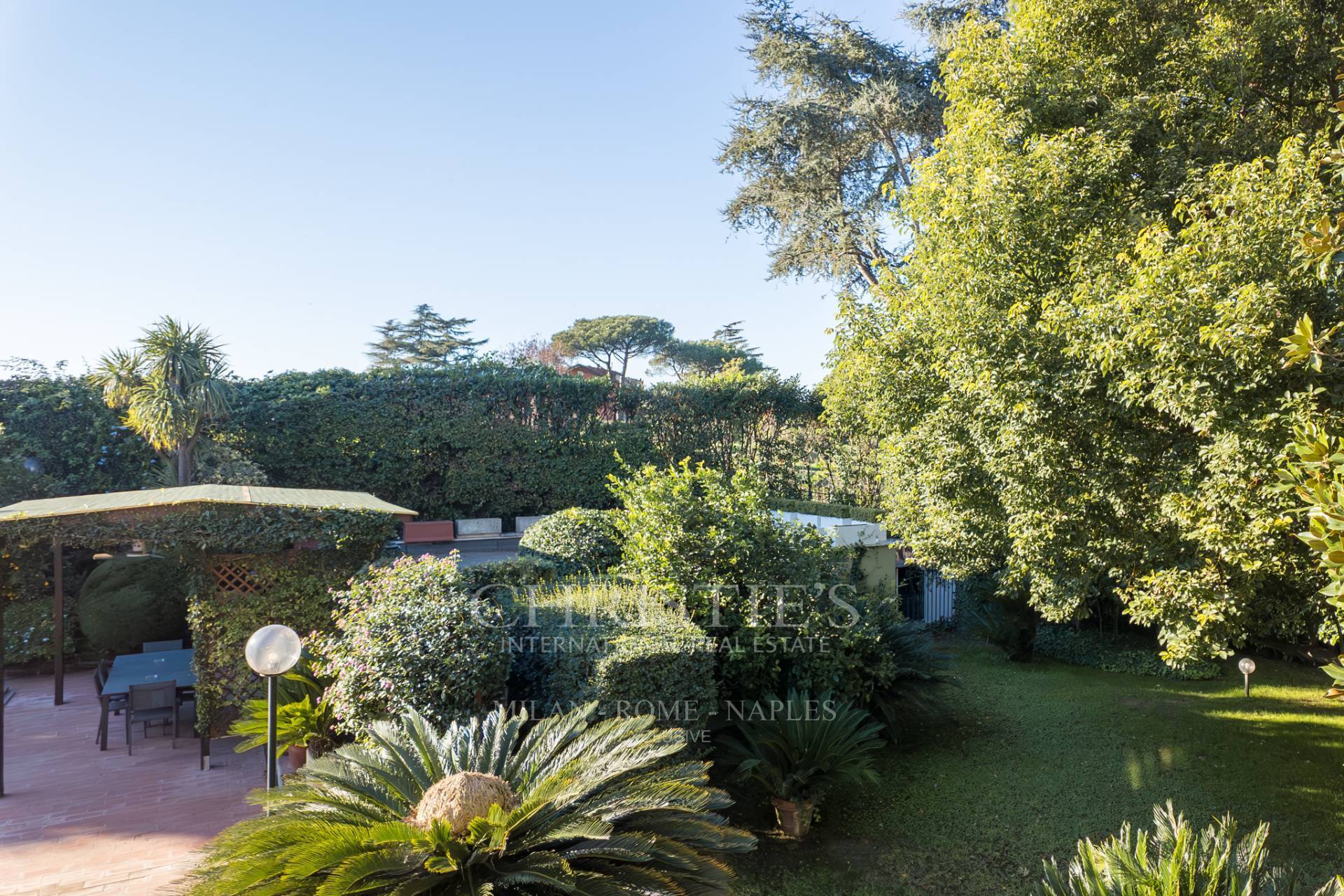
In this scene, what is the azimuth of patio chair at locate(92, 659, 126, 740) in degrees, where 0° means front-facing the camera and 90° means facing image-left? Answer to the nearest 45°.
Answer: approximately 270°

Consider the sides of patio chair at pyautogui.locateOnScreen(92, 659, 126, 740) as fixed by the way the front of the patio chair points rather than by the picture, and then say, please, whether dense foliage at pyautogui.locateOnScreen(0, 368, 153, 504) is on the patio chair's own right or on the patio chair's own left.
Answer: on the patio chair's own left

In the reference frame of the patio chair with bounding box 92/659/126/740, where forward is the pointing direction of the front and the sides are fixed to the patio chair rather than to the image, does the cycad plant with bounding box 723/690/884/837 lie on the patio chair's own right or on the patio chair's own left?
on the patio chair's own right

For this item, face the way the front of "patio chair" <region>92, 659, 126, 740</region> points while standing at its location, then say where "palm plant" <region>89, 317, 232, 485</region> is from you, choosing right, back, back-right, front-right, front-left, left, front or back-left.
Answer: left

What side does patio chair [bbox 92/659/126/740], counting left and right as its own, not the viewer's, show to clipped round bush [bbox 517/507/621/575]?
front
